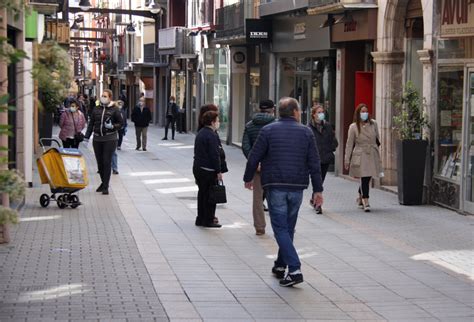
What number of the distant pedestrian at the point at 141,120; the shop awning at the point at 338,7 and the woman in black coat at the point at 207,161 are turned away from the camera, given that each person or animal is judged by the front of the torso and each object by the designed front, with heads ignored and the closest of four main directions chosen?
0

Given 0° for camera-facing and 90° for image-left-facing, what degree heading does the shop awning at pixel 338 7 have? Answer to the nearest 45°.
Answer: approximately 45°

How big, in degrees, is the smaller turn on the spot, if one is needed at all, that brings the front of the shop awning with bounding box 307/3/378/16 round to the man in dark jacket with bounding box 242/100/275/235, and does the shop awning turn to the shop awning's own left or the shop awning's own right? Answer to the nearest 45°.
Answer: approximately 45° to the shop awning's own left

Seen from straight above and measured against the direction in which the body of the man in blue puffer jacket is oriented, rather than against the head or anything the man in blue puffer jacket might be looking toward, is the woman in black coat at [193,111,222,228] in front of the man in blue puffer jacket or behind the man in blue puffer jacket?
in front

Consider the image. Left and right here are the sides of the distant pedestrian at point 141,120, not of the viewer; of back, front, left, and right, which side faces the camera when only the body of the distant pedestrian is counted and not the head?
front

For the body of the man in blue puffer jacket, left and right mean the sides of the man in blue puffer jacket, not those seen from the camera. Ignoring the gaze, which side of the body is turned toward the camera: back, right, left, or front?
back

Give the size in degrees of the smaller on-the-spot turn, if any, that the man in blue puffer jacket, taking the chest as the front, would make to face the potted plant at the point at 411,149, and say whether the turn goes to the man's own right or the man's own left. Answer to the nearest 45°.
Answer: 0° — they already face it

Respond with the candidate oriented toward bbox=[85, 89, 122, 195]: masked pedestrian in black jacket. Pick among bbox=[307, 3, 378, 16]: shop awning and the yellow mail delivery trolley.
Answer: the shop awning

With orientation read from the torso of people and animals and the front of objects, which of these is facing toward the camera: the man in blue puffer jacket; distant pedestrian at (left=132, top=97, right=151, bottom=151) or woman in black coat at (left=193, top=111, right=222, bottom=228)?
the distant pedestrian

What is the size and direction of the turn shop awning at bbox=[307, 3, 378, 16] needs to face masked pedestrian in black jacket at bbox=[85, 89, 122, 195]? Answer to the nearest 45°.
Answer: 0° — it already faces them

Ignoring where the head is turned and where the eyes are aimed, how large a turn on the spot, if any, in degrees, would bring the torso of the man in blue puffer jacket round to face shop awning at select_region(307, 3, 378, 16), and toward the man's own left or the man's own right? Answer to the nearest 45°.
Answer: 0° — they already face it

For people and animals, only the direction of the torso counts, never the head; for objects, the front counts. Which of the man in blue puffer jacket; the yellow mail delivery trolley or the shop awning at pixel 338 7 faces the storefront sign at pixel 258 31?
the man in blue puffer jacket
